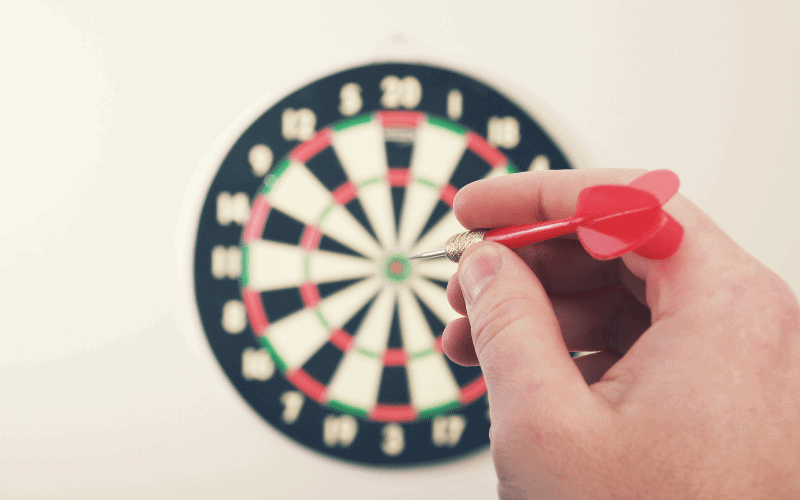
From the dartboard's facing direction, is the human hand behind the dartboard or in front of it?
in front

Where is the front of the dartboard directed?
toward the camera
